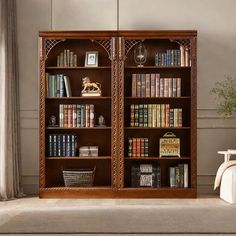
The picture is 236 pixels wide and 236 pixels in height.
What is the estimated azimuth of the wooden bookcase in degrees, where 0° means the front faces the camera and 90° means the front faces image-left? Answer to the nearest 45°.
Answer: approximately 0°

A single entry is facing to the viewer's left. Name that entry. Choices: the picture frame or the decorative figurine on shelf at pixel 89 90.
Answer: the decorative figurine on shelf

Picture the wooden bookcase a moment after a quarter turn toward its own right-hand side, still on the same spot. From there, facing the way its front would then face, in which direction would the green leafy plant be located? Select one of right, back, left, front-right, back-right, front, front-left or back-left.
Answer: back

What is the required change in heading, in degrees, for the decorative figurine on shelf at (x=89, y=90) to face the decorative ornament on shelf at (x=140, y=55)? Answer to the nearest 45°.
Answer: approximately 180°

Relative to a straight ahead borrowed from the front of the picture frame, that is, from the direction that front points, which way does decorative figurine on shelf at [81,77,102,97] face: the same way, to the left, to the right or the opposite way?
to the right

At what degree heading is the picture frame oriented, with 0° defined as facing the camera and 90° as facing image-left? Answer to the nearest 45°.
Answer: approximately 0°

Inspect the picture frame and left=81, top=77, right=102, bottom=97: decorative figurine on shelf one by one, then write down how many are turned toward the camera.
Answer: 1

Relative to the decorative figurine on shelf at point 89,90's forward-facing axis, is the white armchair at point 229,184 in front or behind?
behind

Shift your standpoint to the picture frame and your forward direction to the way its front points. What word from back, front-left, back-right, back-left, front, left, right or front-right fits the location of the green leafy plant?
left

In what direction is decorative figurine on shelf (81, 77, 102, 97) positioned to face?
to the viewer's left

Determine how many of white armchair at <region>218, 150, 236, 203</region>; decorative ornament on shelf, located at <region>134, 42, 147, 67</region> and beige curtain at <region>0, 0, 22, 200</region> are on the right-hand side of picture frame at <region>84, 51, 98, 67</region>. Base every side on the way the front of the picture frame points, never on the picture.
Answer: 1
